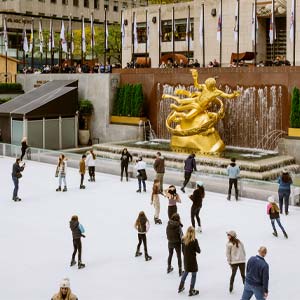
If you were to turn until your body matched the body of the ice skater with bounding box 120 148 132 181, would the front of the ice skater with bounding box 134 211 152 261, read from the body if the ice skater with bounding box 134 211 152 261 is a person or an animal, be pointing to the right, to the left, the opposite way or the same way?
the opposite way

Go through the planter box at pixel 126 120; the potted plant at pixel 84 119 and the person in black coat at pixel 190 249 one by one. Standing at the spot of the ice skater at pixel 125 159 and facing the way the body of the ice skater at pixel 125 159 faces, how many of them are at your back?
2

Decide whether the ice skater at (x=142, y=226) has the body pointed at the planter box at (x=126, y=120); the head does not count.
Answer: yes

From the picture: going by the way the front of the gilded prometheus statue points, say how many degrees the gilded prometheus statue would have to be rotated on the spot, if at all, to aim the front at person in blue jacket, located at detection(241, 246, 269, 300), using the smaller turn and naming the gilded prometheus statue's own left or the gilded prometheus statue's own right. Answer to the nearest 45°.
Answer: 0° — it already faces them

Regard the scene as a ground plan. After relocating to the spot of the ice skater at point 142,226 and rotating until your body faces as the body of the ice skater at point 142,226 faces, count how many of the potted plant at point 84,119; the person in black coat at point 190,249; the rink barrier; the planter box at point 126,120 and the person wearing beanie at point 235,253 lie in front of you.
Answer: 3
